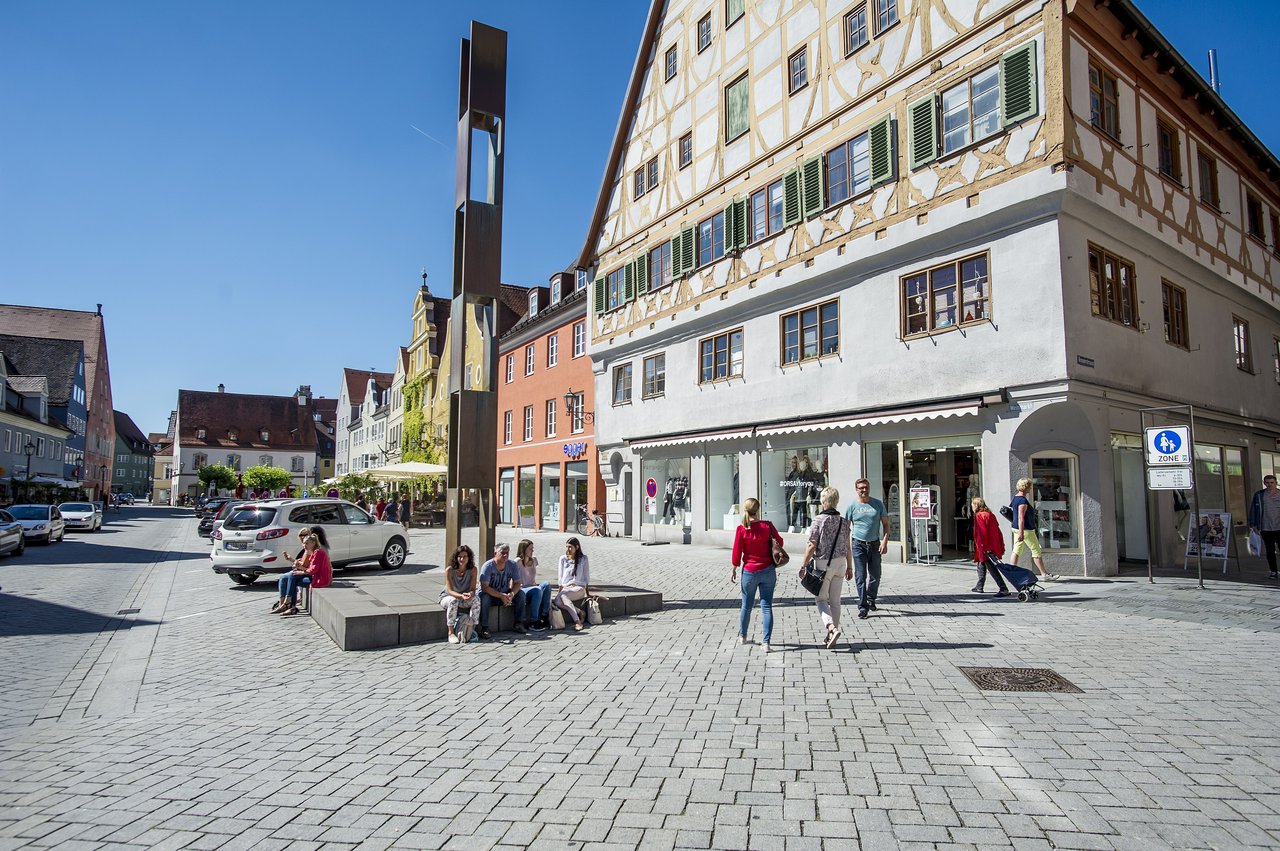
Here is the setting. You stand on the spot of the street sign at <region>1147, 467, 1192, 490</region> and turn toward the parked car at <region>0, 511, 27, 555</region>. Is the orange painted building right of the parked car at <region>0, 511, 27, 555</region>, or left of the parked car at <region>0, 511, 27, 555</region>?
right

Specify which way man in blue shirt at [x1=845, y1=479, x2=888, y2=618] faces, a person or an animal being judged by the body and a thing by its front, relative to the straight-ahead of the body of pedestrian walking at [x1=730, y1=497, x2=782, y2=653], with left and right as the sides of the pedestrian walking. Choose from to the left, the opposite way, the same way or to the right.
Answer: the opposite way

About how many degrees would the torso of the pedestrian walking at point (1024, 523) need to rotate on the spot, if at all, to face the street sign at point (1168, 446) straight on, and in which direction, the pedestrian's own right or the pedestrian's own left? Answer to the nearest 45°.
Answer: approximately 45° to the pedestrian's own left

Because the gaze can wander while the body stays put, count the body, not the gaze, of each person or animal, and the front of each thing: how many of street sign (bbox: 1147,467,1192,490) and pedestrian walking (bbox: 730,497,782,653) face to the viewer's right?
0

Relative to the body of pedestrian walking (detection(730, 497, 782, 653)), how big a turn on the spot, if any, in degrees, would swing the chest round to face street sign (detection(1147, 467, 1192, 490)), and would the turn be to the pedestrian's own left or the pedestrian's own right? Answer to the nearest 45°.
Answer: approximately 45° to the pedestrian's own right

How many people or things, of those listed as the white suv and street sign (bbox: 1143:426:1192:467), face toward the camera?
1

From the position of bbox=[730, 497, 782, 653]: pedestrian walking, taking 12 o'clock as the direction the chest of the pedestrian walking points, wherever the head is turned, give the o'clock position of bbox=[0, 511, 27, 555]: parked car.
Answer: The parked car is roughly at 10 o'clock from the pedestrian walking.

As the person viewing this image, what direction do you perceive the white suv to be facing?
facing away from the viewer and to the right of the viewer

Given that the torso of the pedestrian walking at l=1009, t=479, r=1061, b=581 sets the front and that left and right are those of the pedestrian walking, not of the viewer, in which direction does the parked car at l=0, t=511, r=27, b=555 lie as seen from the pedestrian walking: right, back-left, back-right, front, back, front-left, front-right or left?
back

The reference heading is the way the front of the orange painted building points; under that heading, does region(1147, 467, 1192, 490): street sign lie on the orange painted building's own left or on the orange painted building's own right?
on the orange painted building's own left

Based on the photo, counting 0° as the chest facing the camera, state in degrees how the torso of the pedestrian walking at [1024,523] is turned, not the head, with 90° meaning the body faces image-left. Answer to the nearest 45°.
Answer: approximately 270°

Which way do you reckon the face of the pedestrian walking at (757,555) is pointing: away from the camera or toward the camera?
away from the camera

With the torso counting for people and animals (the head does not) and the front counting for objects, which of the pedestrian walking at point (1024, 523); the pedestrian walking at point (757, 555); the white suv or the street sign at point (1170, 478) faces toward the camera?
the street sign

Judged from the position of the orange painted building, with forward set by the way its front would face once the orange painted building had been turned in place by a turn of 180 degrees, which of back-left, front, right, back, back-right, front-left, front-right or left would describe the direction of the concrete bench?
back-right

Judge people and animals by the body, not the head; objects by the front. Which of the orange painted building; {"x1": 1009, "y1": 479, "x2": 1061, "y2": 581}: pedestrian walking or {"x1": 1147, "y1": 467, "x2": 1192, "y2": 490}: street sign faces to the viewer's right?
the pedestrian walking

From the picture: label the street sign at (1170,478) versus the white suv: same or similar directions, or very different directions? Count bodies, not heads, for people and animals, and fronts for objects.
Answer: very different directions

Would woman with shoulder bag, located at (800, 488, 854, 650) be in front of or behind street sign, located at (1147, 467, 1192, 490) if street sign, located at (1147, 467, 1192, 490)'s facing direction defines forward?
in front

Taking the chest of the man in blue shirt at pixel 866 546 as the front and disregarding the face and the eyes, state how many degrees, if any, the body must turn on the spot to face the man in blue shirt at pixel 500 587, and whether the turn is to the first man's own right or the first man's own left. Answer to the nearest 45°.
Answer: approximately 45° to the first man's own right
